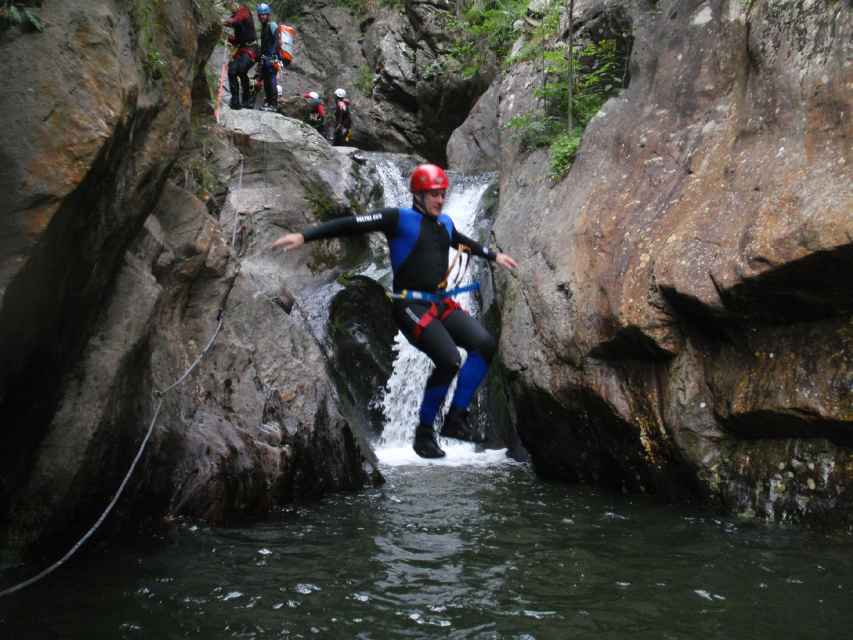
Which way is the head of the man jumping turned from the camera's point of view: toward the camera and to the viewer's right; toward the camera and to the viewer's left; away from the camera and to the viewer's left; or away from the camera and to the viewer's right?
toward the camera and to the viewer's right

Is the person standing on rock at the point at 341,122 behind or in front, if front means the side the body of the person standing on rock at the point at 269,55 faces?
behind

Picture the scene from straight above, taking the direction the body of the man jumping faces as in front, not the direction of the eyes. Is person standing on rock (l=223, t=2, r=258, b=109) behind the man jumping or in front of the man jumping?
behind

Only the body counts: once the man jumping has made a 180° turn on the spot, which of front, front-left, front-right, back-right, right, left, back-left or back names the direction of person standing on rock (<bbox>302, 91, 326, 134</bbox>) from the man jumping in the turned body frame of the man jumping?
front-right

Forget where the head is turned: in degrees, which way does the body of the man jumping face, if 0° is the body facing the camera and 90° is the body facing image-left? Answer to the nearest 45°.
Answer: approximately 315°

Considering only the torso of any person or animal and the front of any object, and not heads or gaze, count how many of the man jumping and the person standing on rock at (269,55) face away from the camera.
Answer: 0

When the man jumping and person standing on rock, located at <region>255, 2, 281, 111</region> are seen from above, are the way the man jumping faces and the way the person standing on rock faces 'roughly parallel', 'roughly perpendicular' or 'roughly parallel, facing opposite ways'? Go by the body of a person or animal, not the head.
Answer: roughly perpendicular

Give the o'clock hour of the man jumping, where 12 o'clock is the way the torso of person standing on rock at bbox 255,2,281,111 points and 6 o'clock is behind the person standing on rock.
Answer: The man jumping is roughly at 10 o'clock from the person standing on rock.

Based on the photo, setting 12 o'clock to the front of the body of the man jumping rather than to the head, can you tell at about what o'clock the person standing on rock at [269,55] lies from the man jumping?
The person standing on rock is roughly at 7 o'clock from the man jumping.

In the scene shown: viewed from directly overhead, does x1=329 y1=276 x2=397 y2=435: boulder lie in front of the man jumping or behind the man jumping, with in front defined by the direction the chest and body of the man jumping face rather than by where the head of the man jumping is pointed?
behind

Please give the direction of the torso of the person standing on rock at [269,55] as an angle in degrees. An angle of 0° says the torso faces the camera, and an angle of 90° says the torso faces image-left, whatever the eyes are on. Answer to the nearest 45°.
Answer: approximately 45°
